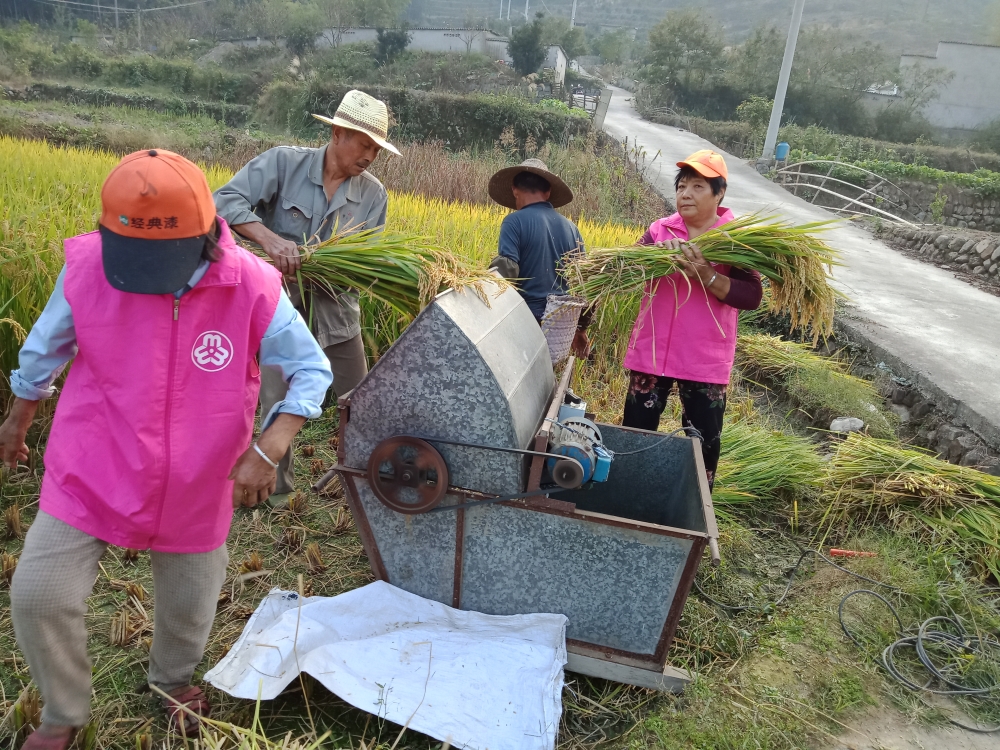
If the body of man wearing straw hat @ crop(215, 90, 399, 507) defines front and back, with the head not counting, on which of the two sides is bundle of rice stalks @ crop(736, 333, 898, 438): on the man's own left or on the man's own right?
on the man's own left

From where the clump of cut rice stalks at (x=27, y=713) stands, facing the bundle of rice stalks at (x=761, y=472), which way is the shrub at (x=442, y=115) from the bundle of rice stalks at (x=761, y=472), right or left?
left

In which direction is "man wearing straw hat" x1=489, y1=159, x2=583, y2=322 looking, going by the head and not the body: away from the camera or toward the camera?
away from the camera

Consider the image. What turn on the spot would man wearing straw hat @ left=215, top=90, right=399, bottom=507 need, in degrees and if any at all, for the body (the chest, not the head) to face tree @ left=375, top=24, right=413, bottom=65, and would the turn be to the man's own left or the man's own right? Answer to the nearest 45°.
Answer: approximately 135° to the man's own left

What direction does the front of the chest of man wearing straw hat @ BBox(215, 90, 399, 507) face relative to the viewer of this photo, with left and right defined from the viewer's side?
facing the viewer and to the right of the viewer

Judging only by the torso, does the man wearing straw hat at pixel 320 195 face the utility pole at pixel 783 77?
no

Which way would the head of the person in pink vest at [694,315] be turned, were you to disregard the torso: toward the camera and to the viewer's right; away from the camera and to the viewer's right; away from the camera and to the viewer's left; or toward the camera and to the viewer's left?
toward the camera and to the viewer's left

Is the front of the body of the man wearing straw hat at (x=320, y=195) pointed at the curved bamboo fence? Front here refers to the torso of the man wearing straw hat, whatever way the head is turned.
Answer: no
